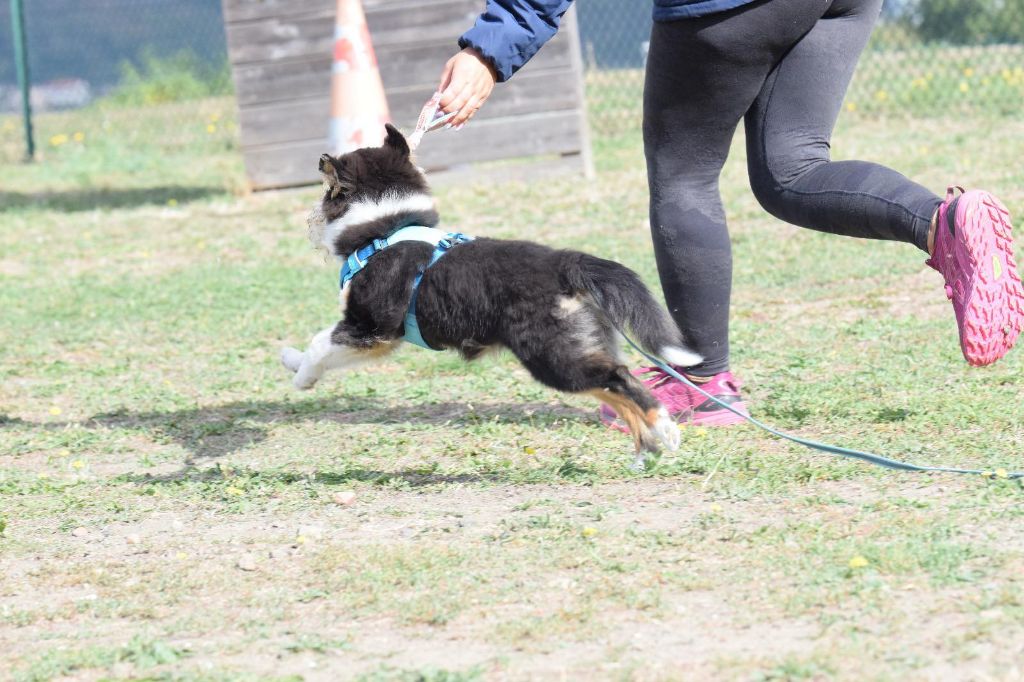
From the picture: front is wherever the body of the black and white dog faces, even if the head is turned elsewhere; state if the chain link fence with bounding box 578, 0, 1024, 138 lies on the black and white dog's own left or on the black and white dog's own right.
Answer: on the black and white dog's own right

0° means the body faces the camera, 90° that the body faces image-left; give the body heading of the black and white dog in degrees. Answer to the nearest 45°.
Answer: approximately 90°

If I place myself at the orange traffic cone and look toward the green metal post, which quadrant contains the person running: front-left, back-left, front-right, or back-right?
back-left

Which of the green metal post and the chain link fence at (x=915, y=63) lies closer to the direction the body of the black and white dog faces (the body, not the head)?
the green metal post

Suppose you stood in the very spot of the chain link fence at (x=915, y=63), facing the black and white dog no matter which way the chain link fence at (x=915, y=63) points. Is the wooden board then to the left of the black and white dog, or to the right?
right

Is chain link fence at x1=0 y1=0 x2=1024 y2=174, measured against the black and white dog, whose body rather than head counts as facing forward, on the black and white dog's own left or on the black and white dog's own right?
on the black and white dog's own right

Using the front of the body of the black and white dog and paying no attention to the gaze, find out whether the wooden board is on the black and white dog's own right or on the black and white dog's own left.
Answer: on the black and white dog's own right

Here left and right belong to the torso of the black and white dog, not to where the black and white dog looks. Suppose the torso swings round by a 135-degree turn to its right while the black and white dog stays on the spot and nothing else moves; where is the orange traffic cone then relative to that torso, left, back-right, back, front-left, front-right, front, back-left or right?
front-left

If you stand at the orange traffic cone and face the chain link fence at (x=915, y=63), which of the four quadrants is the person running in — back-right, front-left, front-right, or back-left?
back-right
